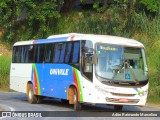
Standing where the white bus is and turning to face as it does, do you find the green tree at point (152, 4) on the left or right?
on its left

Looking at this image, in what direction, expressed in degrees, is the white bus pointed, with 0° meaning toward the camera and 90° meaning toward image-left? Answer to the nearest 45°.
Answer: approximately 315°

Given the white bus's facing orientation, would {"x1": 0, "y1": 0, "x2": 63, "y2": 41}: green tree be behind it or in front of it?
behind
